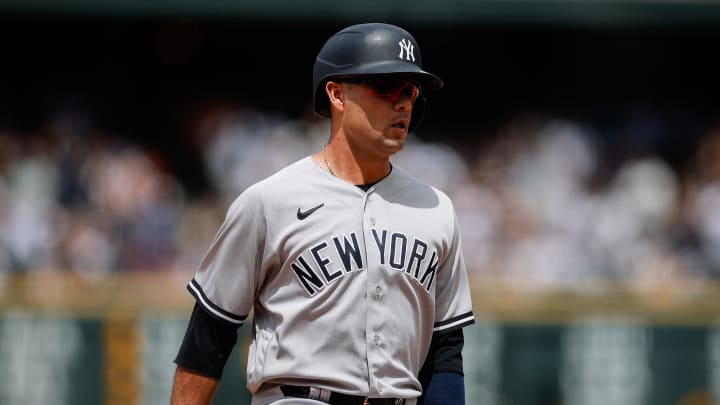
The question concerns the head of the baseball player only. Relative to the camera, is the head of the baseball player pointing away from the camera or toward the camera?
toward the camera

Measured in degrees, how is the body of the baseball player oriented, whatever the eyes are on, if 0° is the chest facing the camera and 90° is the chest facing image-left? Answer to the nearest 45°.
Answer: approximately 315°
